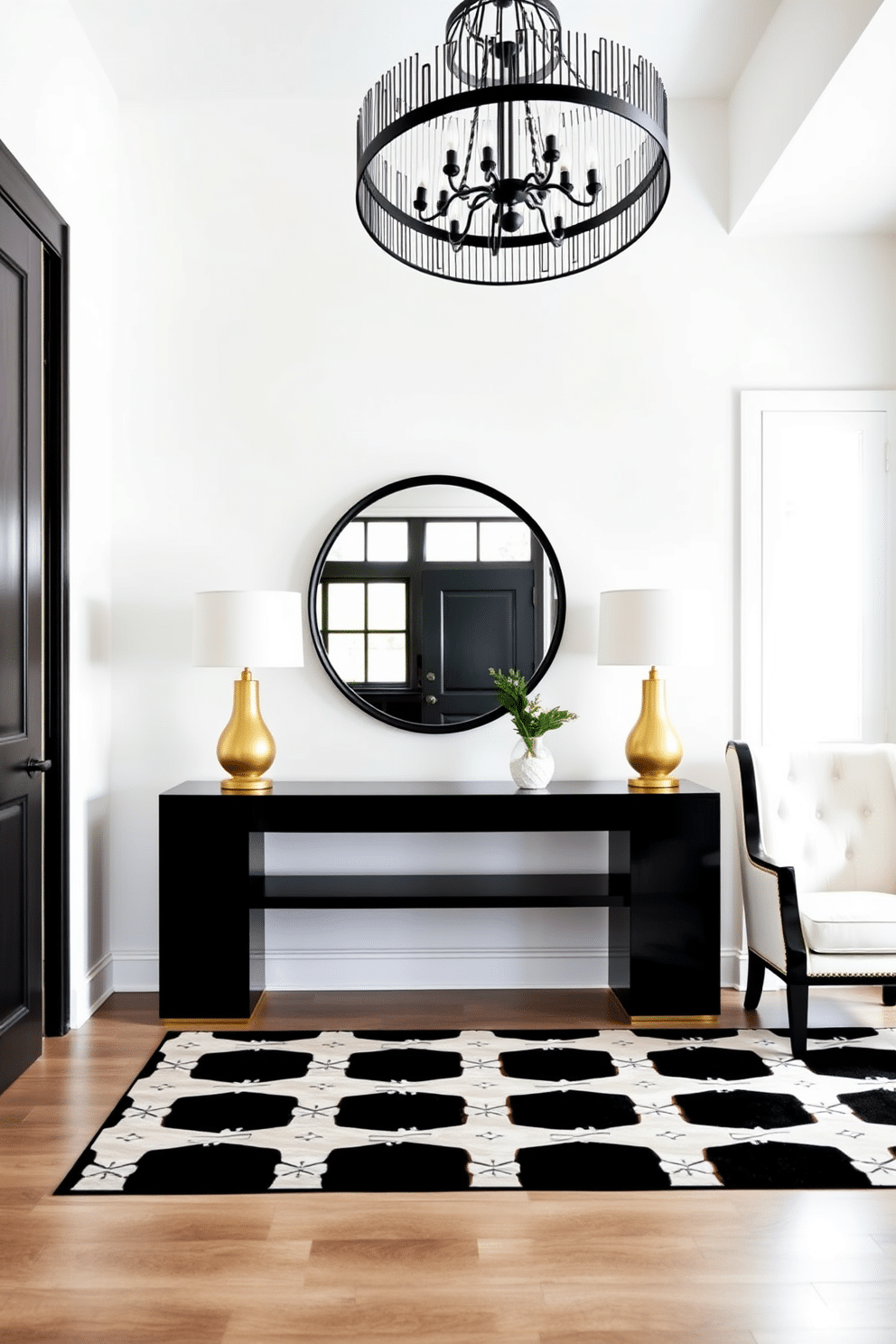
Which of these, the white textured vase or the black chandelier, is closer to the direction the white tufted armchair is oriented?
the black chandelier

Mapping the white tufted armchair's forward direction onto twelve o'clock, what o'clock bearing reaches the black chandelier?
The black chandelier is roughly at 2 o'clock from the white tufted armchair.

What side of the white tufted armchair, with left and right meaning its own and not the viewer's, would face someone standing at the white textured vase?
right

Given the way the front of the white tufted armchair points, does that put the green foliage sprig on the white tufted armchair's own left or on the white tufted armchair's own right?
on the white tufted armchair's own right

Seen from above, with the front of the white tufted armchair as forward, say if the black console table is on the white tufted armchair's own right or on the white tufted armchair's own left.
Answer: on the white tufted armchair's own right

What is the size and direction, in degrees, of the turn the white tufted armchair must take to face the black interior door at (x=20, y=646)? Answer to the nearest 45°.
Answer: approximately 90° to its right
